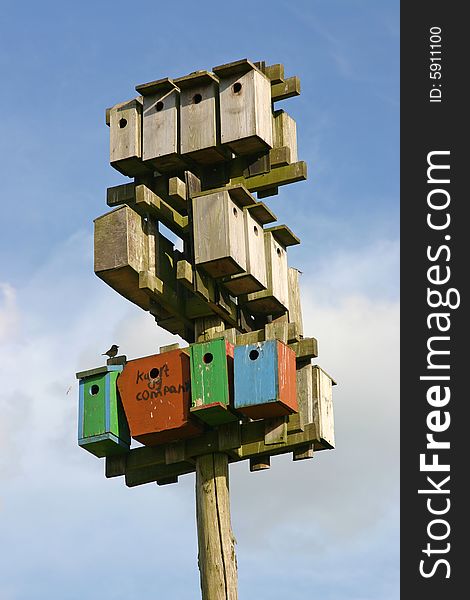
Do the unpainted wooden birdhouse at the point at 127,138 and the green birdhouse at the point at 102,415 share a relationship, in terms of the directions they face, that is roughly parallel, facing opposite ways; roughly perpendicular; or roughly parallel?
roughly parallel

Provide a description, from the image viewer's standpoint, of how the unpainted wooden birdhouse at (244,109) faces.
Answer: facing the viewer and to the left of the viewer

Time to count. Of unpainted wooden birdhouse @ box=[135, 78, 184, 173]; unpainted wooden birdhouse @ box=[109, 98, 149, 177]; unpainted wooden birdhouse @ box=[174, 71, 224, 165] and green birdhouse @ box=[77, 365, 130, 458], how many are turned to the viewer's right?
0

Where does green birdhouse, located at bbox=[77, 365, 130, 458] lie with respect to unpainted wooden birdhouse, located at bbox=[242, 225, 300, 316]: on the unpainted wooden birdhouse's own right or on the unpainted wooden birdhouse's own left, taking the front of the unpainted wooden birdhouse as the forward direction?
on the unpainted wooden birdhouse's own right

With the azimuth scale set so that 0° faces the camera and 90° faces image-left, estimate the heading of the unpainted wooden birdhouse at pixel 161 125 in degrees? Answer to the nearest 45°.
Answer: approximately 45°

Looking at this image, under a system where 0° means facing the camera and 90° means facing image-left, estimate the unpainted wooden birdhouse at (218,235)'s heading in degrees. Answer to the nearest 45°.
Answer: approximately 315°

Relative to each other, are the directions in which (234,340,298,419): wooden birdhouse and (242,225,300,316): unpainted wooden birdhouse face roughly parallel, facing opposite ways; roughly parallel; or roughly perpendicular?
roughly perpendicular

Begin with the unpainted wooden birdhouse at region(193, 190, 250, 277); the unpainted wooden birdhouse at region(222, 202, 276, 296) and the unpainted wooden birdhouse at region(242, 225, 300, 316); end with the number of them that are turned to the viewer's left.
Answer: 0

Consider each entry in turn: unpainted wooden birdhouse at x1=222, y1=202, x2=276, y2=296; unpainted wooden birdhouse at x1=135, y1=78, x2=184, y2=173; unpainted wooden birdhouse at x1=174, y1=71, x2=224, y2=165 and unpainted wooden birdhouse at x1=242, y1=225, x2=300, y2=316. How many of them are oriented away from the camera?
0
